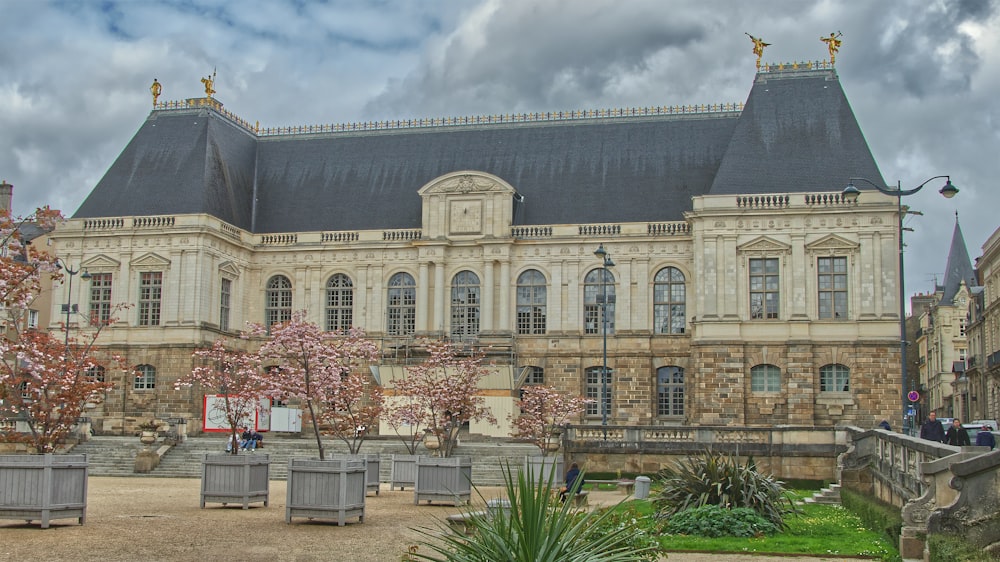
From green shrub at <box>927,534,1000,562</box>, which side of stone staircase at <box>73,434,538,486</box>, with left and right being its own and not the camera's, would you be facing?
front

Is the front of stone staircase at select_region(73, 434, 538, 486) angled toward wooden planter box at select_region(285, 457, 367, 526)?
yes

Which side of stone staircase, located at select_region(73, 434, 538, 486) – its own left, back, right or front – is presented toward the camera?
front

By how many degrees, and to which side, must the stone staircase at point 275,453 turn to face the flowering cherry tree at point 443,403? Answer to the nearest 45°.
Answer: approximately 45° to its left

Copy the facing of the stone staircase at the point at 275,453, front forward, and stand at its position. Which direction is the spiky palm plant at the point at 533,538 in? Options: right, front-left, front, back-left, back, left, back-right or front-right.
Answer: front

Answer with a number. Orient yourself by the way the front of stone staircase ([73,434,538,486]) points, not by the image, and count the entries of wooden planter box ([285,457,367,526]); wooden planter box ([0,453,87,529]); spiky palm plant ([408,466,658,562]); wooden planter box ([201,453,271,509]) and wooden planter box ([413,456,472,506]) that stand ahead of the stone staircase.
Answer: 5

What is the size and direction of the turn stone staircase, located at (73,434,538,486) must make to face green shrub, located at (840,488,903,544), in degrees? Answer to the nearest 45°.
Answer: approximately 45° to its left

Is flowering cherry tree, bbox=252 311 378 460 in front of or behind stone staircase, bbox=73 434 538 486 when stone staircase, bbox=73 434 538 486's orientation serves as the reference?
in front

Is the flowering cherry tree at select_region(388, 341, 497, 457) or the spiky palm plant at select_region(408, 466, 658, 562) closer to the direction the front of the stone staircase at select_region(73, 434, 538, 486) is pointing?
the spiky palm plant

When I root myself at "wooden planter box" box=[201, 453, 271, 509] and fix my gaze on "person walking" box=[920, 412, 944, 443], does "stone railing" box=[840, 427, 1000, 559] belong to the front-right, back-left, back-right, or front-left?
front-right

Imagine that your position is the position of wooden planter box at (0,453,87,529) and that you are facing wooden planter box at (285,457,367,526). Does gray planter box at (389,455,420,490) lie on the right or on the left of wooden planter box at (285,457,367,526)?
left

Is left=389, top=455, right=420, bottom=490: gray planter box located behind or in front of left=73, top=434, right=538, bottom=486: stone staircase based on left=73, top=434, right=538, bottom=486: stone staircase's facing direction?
in front

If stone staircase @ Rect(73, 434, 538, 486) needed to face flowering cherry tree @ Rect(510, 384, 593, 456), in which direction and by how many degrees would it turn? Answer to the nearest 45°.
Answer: approximately 90° to its left
